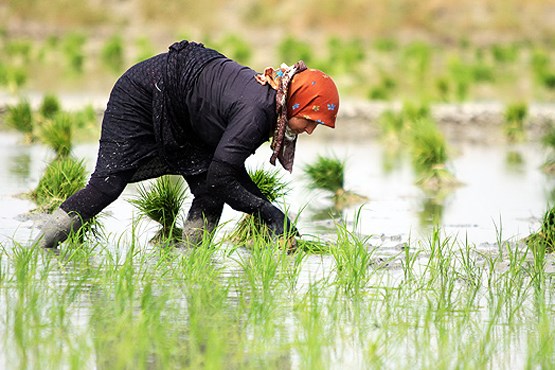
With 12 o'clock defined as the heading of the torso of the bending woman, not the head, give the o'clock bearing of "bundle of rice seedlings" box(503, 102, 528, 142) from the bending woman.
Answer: The bundle of rice seedlings is roughly at 10 o'clock from the bending woman.

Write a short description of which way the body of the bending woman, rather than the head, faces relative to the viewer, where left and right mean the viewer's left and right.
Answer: facing to the right of the viewer

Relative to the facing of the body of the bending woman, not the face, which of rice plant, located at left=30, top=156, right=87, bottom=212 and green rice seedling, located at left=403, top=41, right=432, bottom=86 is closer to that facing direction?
the green rice seedling

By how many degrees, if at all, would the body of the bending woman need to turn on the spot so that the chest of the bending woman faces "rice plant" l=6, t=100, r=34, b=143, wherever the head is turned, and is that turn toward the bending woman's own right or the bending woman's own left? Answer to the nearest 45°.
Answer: approximately 90° to the bending woman's own left

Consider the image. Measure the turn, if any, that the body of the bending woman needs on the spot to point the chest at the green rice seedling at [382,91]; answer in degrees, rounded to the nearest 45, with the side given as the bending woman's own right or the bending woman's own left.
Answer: approximately 90° to the bending woman's own left

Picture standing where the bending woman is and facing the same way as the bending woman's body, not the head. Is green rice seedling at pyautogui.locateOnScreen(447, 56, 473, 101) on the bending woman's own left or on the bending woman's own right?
on the bending woman's own left

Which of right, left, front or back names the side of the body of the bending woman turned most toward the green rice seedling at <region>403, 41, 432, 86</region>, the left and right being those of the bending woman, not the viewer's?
left

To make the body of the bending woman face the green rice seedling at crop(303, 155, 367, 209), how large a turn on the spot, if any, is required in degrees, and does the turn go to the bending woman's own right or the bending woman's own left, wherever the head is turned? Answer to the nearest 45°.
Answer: approximately 90° to the bending woman's own left

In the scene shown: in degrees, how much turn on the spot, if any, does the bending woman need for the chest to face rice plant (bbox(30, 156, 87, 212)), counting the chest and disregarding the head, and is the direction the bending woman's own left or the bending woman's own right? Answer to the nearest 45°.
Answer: approximately 135° to the bending woman's own left
